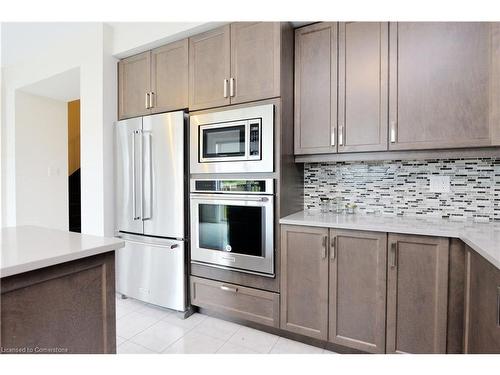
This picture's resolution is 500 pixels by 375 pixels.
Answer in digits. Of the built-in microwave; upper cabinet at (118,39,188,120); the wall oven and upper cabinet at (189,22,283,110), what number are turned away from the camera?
0

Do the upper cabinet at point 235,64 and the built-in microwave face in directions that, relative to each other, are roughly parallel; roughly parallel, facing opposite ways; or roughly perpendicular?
roughly parallel

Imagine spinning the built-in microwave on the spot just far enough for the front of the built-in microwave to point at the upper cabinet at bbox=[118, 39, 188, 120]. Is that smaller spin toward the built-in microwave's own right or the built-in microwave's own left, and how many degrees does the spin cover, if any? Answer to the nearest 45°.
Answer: approximately 90° to the built-in microwave's own right

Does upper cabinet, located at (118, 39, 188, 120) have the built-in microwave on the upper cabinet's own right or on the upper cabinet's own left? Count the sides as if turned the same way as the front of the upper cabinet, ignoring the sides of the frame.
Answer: on the upper cabinet's own left

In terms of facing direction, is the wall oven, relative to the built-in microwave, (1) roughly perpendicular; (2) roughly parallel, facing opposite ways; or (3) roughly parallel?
roughly parallel

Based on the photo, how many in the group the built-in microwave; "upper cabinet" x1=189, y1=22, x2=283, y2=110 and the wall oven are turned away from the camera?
0

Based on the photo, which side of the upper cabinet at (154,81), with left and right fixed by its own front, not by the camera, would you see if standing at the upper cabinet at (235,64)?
left

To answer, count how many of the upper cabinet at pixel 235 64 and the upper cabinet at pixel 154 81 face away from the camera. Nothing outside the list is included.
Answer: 0

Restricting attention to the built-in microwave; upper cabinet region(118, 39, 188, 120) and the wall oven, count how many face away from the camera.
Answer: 0

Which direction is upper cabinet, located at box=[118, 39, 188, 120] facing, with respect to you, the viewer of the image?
facing the viewer and to the left of the viewer
